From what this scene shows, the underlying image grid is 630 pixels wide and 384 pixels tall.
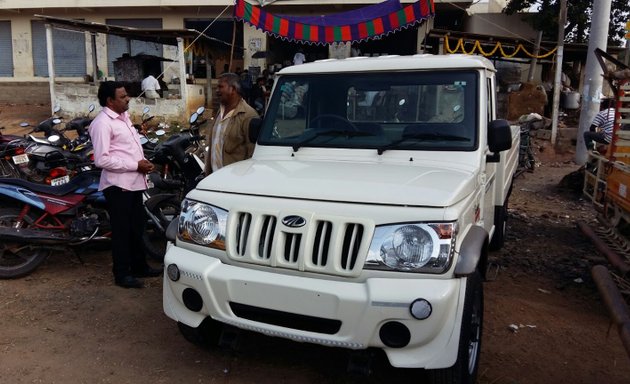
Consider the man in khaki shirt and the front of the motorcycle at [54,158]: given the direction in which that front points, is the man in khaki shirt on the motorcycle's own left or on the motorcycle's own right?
on the motorcycle's own right

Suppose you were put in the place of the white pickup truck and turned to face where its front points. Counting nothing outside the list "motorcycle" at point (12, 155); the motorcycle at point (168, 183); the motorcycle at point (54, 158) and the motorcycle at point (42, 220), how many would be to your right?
4

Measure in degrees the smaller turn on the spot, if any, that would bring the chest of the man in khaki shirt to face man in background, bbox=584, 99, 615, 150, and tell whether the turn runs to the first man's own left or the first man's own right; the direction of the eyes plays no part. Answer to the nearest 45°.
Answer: approximately 135° to the first man's own left

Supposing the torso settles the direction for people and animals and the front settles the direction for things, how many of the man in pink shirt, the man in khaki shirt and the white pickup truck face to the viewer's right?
1

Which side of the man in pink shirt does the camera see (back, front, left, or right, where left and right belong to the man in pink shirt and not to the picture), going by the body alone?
right

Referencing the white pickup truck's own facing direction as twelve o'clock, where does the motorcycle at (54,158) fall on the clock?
The motorcycle is roughly at 3 o'clock from the white pickup truck.

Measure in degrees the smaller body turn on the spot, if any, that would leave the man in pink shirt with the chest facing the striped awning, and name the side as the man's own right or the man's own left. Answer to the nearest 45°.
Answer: approximately 45° to the man's own left

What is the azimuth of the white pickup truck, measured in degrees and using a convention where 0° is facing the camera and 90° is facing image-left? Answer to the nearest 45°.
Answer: approximately 45°

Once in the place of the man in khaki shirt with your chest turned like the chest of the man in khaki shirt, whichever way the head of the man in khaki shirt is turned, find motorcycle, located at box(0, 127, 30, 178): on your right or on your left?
on your right

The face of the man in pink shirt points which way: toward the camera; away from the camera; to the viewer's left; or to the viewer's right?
to the viewer's right

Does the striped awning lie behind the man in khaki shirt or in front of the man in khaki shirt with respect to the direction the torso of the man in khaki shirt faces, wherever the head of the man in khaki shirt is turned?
behind

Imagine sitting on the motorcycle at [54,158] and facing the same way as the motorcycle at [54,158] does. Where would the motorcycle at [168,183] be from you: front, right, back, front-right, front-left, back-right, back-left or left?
right
